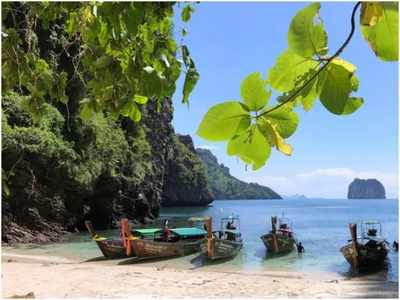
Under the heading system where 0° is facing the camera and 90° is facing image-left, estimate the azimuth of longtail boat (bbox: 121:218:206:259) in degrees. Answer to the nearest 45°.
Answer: approximately 45°

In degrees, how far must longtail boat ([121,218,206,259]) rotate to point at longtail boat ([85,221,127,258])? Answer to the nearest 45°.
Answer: approximately 45° to its right
